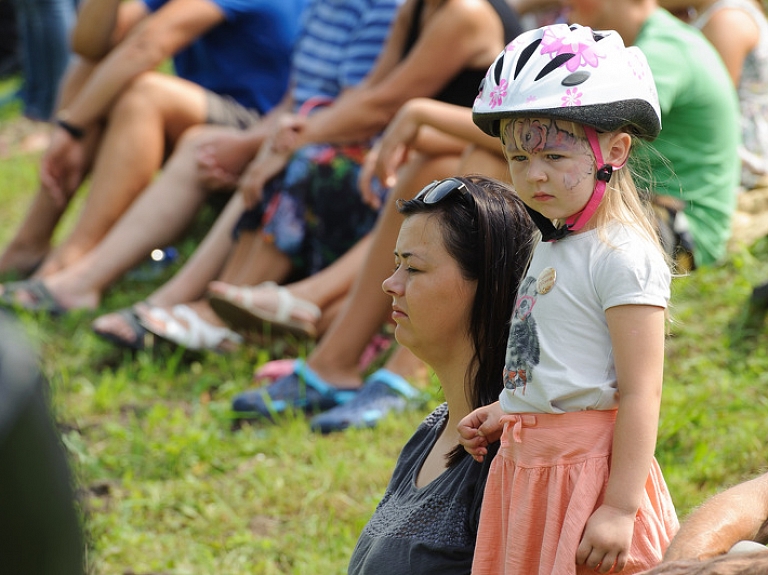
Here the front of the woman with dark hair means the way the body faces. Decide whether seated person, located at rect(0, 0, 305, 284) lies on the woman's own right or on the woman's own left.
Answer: on the woman's own right

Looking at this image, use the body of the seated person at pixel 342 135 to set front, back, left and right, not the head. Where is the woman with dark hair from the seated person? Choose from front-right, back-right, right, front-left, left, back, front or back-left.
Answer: left

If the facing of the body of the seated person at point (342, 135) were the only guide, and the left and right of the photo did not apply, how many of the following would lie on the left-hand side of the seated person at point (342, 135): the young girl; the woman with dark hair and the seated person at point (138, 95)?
2

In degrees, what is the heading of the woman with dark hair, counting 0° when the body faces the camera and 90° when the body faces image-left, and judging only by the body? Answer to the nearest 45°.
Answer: approximately 90°

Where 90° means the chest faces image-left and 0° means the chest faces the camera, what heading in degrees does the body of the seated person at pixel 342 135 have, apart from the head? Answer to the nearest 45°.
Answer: approximately 90°

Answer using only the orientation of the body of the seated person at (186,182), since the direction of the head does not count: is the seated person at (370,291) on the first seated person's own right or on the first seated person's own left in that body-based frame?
on the first seated person's own left

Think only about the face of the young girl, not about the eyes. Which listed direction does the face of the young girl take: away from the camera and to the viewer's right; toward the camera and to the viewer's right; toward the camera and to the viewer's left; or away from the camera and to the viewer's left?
toward the camera and to the viewer's left

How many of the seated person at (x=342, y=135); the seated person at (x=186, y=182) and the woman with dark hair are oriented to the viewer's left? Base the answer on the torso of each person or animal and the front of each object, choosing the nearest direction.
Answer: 3

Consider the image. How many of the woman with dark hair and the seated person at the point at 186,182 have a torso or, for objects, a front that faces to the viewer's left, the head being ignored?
2

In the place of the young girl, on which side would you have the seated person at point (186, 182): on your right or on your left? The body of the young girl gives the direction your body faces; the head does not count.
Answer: on your right

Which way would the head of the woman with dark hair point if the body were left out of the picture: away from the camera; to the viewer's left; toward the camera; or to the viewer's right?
to the viewer's left

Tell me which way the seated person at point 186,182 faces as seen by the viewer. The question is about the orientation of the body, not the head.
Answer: to the viewer's left
